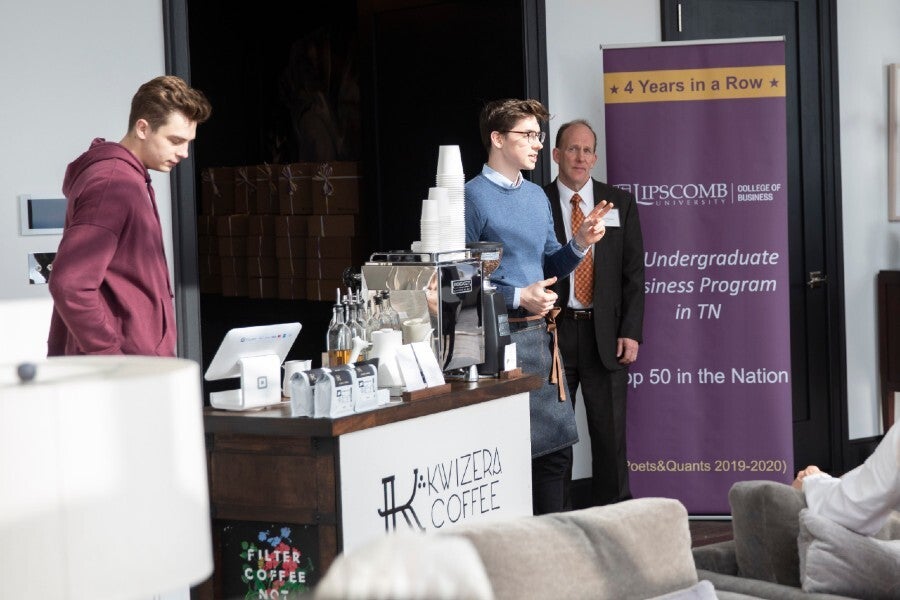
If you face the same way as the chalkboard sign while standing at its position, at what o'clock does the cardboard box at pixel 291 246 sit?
The cardboard box is roughly at 6 o'clock from the chalkboard sign.

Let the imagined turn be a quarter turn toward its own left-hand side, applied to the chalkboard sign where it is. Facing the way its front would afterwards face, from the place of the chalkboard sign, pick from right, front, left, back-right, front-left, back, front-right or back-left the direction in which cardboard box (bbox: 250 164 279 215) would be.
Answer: left

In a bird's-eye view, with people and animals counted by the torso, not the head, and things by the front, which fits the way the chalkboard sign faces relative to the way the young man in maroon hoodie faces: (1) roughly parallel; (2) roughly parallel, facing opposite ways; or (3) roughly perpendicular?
roughly perpendicular

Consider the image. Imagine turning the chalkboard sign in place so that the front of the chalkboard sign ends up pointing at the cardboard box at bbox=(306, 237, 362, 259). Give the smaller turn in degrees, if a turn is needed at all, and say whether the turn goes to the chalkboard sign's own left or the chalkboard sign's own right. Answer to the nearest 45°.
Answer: approximately 180°

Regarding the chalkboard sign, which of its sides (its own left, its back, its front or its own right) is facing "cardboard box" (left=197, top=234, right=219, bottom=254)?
back

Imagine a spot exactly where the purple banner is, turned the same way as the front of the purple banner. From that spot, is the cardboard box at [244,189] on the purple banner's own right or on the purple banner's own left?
on the purple banner's own right

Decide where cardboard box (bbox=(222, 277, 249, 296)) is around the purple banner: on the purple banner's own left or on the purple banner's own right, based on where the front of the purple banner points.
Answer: on the purple banner's own right

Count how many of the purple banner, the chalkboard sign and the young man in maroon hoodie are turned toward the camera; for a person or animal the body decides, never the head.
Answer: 2

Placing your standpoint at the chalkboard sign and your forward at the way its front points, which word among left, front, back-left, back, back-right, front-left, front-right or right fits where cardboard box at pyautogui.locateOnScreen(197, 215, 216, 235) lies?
back

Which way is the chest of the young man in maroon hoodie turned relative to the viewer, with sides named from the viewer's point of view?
facing to the right of the viewer
